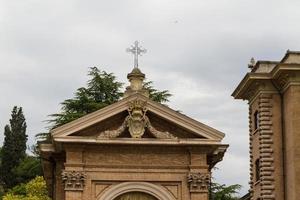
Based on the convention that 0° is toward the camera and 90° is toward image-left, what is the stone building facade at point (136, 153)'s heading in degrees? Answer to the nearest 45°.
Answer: approximately 0°

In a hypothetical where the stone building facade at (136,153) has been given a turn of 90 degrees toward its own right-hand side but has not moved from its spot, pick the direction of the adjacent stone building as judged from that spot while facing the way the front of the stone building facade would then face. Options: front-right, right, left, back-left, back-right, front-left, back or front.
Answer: back-right
